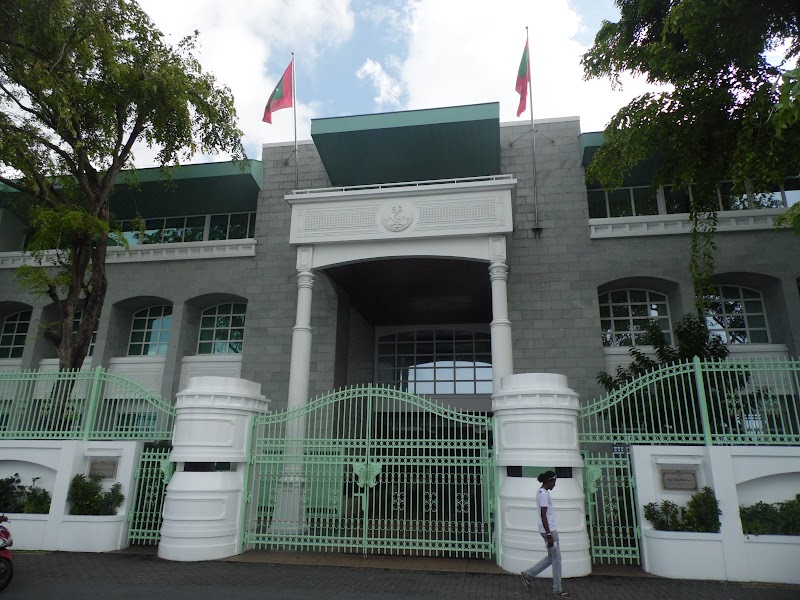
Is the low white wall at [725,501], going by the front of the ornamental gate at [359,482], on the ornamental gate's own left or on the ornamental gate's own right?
on the ornamental gate's own left

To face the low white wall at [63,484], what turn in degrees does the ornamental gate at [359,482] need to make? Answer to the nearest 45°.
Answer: approximately 90° to its right

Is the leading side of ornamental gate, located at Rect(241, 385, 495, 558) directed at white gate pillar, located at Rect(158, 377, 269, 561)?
no

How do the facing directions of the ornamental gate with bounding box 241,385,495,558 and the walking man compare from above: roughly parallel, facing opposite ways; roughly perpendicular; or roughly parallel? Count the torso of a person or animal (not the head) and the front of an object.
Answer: roughly perpendicular

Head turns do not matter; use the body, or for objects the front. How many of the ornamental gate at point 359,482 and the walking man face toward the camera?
1

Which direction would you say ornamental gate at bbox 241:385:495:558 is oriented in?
toward the camera

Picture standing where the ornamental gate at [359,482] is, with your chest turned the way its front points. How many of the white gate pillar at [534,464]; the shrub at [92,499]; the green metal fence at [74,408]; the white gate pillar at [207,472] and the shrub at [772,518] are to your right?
3

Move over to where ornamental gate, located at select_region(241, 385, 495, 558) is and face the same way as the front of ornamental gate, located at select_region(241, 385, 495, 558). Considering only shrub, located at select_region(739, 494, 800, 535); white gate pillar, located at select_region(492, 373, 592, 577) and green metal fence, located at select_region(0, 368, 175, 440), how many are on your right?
1

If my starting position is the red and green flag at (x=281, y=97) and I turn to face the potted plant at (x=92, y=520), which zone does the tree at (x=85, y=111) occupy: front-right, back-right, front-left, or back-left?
front-right
